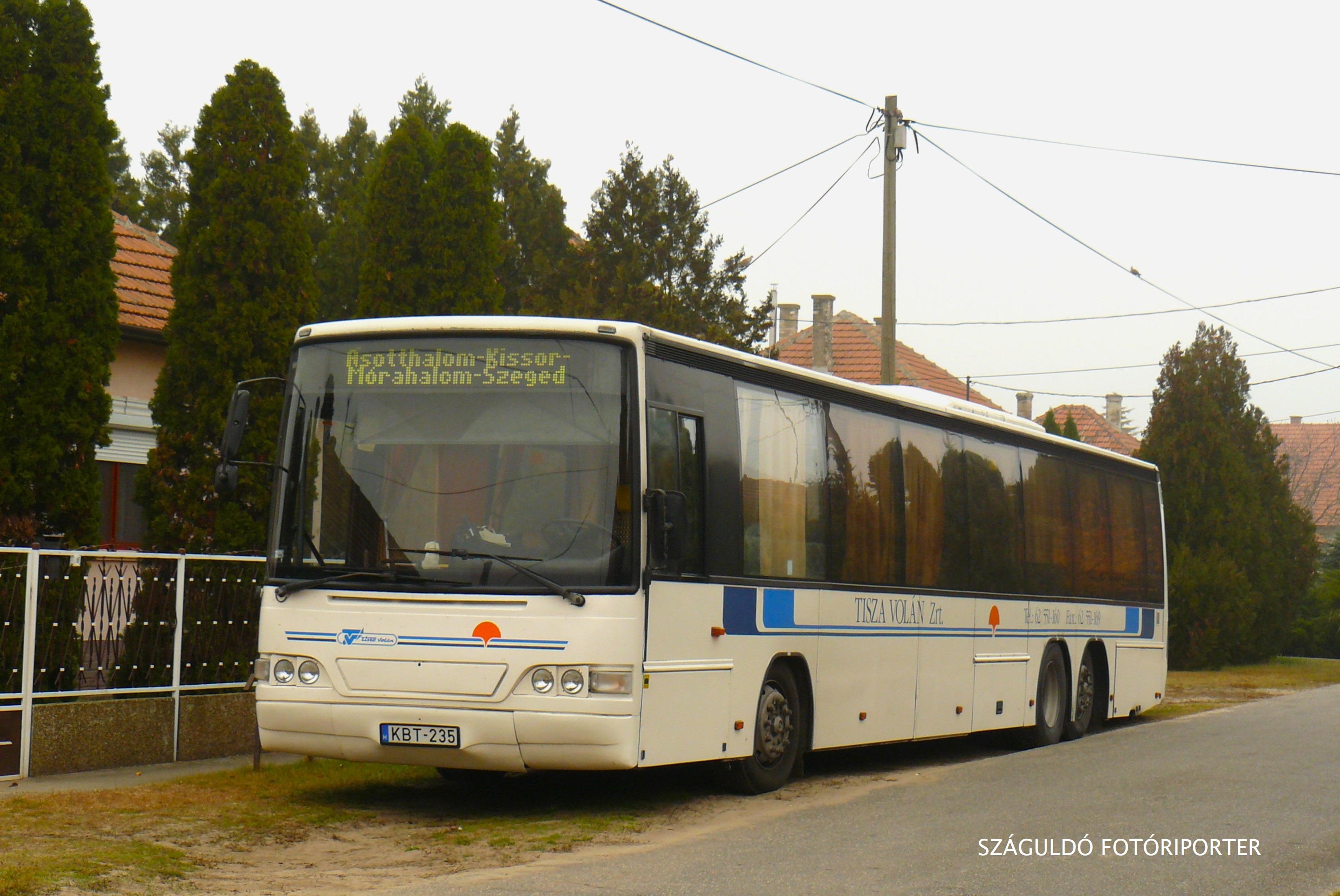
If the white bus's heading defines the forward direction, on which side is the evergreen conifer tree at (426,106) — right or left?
on its right

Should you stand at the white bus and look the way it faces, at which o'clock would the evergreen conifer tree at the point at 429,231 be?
The evergreen conifer tree is roughly at 4 o'clock from the white bus.

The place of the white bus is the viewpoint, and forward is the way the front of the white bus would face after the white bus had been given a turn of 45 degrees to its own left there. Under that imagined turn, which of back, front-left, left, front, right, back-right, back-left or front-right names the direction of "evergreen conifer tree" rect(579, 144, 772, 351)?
back

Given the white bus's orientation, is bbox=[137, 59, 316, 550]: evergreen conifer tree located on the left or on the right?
on its right

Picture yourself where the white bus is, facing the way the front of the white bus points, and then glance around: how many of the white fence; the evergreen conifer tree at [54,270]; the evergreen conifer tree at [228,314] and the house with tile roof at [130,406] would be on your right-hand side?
4

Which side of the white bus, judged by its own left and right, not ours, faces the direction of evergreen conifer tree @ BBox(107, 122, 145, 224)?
right

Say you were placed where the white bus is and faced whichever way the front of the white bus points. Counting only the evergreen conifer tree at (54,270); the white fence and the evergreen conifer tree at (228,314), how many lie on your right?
3

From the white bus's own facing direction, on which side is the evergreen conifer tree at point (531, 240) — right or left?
on its right

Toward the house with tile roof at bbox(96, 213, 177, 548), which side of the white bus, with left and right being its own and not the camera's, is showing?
right

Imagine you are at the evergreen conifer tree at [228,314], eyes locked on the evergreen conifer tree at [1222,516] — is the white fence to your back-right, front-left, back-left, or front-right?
back-right

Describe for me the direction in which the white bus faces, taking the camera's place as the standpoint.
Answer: facing the viewer and to the left of the viewer

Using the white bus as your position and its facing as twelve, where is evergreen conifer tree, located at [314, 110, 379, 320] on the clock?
The evergreen conifer tree is roughly at 4 o'clock from the white bus.
